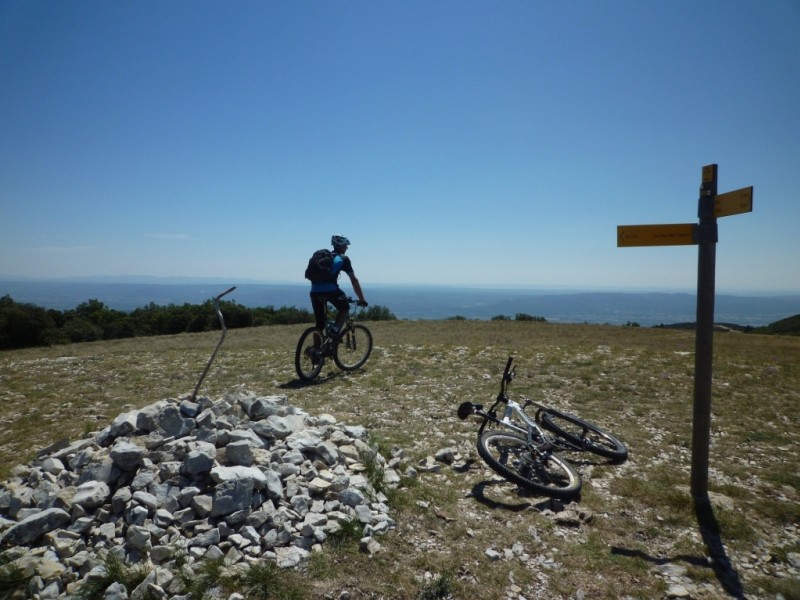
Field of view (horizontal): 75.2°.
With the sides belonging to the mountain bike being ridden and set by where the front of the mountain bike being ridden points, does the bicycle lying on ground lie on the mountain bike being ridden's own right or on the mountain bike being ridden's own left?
on the mountain bike being ridden's own right

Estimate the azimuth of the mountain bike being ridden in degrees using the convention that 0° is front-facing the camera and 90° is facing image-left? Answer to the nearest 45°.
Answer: approximately 225°

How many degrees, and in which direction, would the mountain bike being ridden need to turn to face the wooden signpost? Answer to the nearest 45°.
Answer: approximately 90° to its right

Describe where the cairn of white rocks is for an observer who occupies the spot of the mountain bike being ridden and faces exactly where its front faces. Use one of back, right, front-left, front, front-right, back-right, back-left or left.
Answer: back-right

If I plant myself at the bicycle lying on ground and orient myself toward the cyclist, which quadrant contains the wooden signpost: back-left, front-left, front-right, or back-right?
back-right
